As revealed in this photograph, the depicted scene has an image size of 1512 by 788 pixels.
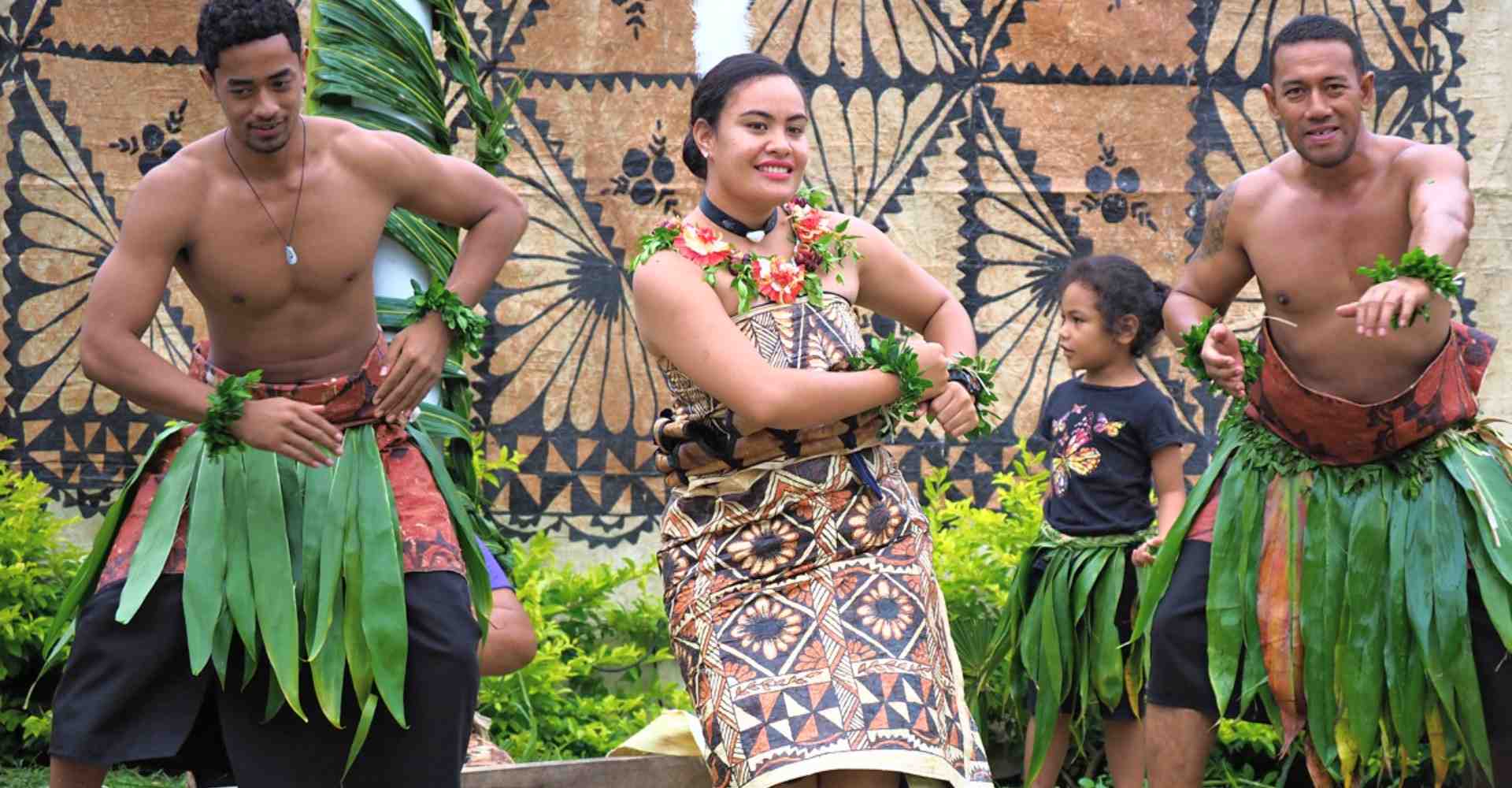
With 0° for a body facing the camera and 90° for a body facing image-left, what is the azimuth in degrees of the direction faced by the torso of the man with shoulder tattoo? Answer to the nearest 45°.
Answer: approximately 0°

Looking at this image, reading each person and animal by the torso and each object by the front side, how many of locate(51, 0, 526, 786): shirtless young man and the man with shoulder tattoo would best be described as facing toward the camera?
2

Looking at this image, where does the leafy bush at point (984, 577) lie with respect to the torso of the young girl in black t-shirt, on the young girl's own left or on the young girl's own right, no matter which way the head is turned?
on the young girl's own right

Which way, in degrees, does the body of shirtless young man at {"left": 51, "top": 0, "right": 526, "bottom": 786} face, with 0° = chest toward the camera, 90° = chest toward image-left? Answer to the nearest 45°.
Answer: approximately 0°

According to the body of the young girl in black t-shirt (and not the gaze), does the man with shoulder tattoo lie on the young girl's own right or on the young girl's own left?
on the young girl's own left

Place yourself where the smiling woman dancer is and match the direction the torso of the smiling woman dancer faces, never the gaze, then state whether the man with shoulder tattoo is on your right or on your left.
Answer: on your left
